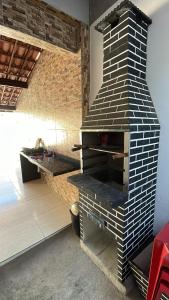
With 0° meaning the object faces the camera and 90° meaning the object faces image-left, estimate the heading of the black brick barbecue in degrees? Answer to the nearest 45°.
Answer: approximately 45°
